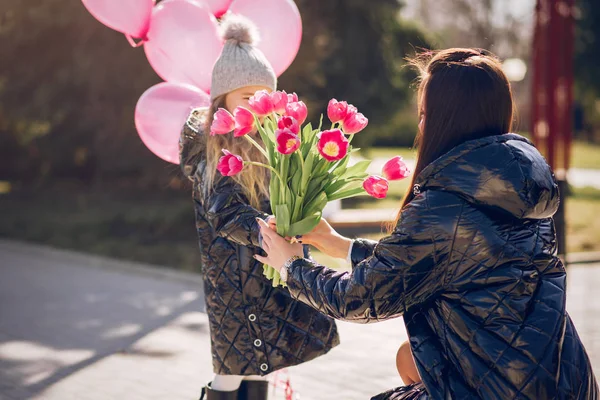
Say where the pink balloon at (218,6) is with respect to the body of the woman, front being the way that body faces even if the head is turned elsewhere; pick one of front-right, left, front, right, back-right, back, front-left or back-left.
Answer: front

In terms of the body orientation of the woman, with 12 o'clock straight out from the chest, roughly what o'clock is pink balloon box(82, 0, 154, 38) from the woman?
The pink balloon is roughly at 12 o'clock from the woman.

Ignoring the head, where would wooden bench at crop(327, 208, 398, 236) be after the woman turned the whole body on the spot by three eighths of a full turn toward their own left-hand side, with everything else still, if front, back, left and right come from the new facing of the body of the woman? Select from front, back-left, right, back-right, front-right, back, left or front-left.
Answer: back

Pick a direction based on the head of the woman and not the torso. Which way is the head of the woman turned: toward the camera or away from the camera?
away from the camera

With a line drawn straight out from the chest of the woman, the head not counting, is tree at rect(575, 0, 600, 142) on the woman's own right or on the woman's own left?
on the woman's own right

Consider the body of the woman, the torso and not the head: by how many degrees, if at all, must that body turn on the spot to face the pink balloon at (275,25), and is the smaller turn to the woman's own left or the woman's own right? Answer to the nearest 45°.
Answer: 0° — they already face it

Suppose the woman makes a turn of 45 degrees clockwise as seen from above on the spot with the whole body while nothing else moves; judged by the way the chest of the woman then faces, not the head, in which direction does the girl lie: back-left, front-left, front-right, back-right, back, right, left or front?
front-left

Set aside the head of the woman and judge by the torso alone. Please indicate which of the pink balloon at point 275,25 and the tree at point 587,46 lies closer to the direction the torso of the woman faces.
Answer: the pink balloon

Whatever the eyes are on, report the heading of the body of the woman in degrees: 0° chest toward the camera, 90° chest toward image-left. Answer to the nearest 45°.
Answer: approximately 135°

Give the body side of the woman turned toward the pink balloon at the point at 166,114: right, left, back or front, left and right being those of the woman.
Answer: front

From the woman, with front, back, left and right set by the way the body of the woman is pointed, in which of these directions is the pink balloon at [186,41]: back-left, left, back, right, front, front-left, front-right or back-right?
front
